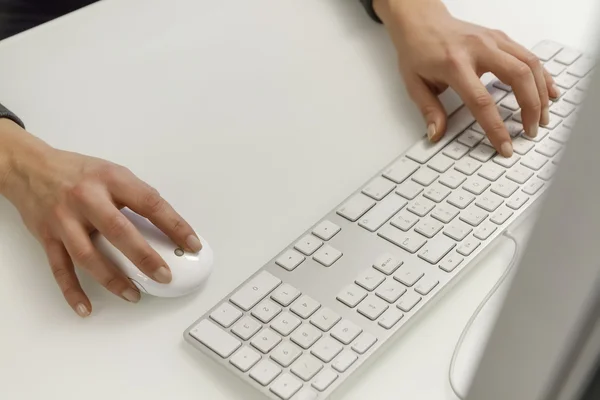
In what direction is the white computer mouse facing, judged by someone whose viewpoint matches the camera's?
facing the viewer and to the right of the viewer

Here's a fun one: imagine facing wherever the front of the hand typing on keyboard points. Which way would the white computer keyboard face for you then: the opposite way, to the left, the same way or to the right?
the opposite way

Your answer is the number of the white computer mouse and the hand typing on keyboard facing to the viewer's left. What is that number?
0

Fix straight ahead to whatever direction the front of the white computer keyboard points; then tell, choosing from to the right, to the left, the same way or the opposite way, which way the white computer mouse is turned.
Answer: the opposite way

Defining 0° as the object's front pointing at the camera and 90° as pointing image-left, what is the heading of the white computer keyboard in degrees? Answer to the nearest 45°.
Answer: approximately 135°
